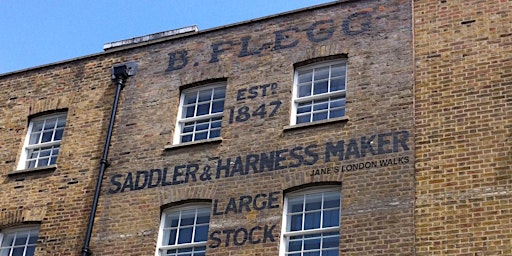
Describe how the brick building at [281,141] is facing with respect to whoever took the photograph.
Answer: facing the viewer and to the left of the viewer
